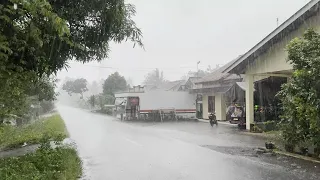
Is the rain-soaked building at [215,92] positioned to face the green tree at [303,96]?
no

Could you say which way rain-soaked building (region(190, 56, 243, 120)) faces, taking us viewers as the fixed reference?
facing the viewer and to the left of the viewer

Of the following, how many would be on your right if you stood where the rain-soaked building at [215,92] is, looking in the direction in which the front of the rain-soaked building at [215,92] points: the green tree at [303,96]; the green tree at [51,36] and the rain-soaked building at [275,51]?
0

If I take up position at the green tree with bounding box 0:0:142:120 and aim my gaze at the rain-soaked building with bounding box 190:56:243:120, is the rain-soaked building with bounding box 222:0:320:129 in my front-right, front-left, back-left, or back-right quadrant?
front-right

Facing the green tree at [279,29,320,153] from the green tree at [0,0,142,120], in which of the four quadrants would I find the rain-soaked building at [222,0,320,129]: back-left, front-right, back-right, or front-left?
front-left

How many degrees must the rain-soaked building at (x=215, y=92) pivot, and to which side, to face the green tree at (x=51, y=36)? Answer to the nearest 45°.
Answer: approximately 45° to its left
